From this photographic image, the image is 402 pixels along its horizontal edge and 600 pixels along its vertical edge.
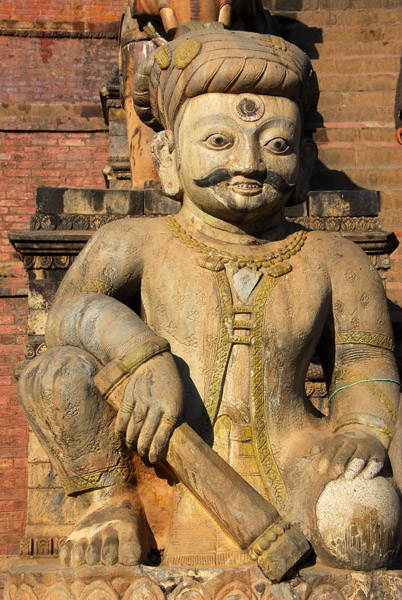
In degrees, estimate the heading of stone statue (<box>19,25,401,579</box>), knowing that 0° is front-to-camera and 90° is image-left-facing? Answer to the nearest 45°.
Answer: approximately 0°
